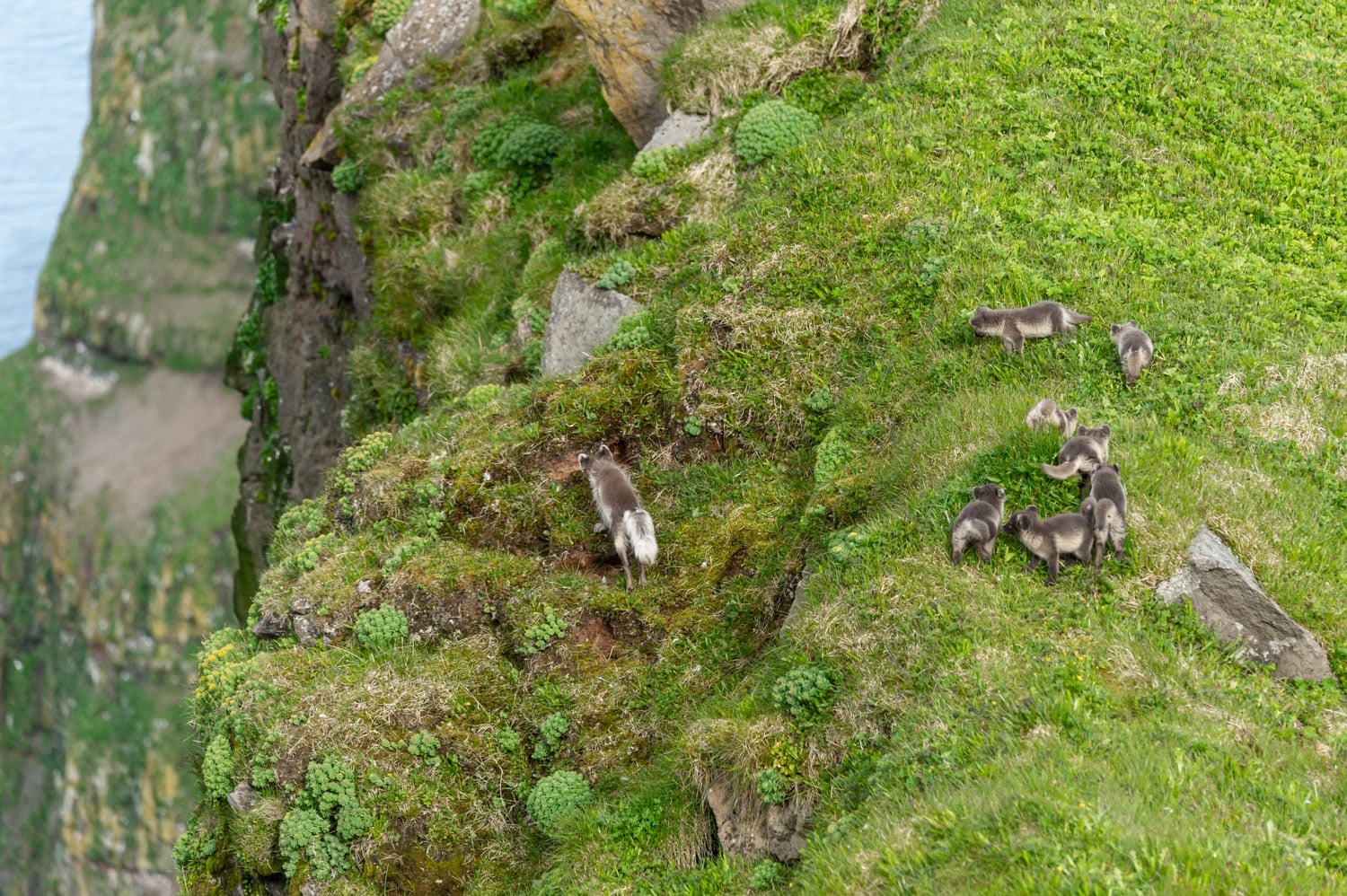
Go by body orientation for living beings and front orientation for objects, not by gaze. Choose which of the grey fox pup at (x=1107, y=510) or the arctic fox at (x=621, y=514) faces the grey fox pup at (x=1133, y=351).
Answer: the grey fox pup at (x=1107, y=510)

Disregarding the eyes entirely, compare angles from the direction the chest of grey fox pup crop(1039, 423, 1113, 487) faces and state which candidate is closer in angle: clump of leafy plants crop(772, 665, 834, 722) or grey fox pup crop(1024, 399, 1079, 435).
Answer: the grey fox pup

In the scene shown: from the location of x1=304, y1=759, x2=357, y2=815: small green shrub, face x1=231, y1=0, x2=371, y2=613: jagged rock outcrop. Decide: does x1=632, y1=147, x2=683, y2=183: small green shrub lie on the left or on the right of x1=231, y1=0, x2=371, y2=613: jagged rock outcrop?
right

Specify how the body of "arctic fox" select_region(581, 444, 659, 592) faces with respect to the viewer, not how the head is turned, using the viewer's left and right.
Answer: facing away from the viewer and to the left of the viewer

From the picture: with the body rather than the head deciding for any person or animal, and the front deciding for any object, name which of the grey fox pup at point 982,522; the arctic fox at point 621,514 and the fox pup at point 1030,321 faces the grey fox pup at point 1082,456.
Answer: the grey fox pup at point 982,522

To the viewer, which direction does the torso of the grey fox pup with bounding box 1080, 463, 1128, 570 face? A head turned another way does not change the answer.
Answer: away from the camera

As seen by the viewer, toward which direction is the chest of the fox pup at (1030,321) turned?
to the viewer's left

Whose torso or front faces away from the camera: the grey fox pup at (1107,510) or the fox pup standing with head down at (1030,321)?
the grey fox pup

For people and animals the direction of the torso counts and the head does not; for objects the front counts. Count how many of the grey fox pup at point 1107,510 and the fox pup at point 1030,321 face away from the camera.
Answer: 1
